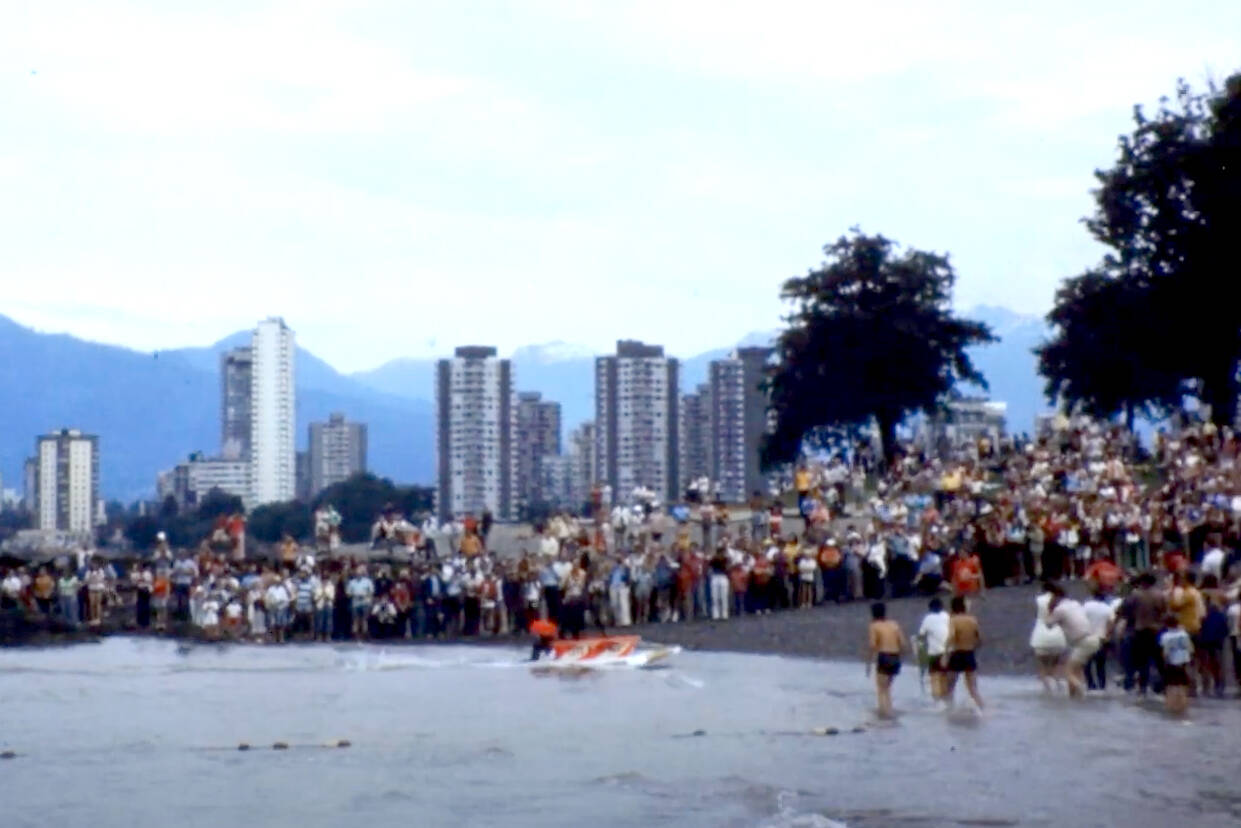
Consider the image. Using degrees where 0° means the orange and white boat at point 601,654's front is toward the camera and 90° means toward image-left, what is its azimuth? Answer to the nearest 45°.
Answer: approximately 270°

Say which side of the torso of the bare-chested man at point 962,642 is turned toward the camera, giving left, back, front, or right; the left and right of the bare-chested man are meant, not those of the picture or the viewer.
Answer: back

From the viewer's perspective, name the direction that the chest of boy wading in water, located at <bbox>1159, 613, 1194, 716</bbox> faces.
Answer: away from the camera

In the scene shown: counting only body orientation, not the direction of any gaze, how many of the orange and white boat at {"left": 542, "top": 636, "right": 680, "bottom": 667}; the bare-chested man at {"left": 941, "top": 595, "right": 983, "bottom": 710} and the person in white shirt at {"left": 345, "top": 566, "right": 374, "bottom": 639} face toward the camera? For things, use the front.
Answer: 1

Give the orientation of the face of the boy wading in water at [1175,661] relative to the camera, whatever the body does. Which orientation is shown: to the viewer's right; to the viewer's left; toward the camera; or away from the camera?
away from the camera

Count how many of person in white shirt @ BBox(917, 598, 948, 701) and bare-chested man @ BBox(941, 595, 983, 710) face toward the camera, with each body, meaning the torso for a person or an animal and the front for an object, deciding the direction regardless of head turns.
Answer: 0

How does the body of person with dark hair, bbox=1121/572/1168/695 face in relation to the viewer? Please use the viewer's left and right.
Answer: facing away from the viewer

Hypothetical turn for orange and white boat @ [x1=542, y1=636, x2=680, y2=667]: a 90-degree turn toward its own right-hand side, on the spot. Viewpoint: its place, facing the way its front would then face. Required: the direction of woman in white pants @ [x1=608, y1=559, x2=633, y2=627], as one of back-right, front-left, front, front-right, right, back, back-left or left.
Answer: back

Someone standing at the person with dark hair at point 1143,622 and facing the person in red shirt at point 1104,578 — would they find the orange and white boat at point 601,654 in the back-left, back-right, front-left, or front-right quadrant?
front-left

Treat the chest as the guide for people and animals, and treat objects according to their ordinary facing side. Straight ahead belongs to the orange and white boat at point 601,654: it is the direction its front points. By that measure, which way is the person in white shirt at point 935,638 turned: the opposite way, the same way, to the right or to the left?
to the left

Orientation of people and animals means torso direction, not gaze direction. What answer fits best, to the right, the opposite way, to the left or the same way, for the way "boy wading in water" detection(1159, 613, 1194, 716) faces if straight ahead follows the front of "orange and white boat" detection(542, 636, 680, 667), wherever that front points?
to the left

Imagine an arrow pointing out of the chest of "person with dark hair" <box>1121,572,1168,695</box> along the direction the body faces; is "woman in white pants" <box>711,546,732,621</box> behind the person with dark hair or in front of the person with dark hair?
in front

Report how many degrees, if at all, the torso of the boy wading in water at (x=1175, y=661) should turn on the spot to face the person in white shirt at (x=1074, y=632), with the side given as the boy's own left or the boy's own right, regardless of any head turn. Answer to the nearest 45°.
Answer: approximately 45° to the boy's own left

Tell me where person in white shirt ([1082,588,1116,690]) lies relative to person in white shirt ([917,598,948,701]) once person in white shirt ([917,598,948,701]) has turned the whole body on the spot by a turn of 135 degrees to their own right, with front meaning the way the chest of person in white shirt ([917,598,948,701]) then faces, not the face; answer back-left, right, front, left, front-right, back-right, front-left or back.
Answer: left

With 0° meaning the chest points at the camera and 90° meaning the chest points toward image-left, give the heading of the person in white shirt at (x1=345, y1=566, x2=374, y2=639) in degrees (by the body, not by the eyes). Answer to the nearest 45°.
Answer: approximately 0°

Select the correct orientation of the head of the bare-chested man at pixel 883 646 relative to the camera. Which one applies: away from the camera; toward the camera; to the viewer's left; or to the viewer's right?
away from the camera
